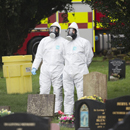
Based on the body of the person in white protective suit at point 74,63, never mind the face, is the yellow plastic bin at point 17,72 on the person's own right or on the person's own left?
on the person's own right

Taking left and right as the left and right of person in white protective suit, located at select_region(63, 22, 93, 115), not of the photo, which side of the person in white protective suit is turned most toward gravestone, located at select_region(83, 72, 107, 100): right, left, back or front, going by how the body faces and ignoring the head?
left

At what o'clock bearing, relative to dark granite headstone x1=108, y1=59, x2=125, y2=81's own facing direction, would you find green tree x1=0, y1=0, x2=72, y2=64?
The green tree is roughly at 4 o'clock from the dark granite headstone.

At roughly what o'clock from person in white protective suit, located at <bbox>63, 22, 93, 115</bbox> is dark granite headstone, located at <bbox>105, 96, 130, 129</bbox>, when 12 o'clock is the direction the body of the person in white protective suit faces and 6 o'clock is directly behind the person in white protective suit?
The dark granite headstone is roughly at 10 o'clock from the person in white protective suit.

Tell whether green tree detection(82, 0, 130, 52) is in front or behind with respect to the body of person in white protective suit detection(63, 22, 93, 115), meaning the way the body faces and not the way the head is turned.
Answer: behind

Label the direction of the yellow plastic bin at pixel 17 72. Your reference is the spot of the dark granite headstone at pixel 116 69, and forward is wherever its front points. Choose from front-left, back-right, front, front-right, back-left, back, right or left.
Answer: front-right

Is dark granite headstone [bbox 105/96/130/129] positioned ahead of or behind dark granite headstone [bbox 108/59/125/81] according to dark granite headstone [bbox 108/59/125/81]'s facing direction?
ahead

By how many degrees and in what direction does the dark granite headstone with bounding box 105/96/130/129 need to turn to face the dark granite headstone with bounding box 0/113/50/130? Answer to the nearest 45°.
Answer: approximately 45° to its right
